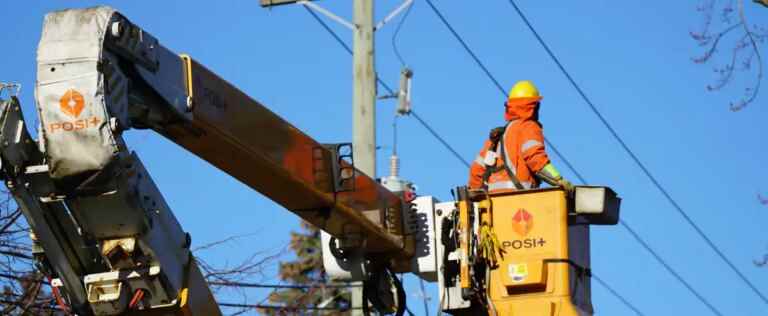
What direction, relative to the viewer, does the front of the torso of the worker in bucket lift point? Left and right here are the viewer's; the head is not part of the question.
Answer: facing away from the viewer and to the right of the viewer

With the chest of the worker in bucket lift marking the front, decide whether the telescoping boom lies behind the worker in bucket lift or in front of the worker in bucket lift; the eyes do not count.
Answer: behind
